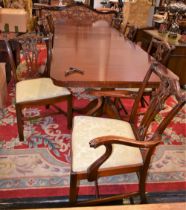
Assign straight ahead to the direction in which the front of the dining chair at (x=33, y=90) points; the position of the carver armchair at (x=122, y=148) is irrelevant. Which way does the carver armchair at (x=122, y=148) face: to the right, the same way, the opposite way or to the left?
to the right

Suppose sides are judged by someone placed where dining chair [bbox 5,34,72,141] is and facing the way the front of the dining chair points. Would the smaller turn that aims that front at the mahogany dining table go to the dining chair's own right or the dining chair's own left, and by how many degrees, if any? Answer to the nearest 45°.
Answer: approximately 45° to the dining chair's own left

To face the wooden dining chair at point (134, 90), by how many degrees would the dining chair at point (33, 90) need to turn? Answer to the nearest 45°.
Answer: approximately 45° to its left

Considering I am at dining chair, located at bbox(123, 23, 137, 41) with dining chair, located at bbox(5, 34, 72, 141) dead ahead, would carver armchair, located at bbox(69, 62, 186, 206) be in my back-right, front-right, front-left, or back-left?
front-left

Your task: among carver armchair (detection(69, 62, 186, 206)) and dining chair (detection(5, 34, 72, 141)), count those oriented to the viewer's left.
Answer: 1

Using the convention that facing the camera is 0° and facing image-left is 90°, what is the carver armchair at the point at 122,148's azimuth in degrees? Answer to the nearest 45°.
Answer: approximately 90°

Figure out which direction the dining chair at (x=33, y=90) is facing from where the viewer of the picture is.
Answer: facing the viewer and to the right of the viewer

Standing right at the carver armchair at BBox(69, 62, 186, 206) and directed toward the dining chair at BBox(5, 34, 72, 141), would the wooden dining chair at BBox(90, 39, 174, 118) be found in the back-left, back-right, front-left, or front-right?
front-right

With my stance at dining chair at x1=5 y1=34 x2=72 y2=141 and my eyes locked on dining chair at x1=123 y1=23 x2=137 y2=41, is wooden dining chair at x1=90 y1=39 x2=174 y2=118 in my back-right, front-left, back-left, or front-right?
front-right

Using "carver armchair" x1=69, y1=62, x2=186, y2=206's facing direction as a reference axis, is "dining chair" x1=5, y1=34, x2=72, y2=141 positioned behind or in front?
in front

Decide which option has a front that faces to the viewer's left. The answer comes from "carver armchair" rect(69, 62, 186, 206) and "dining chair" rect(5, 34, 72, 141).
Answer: the carver armchair

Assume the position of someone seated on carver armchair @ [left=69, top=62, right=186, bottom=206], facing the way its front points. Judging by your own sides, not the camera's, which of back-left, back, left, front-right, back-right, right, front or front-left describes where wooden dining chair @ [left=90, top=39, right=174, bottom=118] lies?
right

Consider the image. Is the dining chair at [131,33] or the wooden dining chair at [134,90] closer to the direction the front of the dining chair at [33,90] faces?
the wooden dining chair

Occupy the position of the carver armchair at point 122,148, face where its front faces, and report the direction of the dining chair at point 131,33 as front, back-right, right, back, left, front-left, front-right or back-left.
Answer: right
